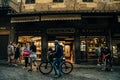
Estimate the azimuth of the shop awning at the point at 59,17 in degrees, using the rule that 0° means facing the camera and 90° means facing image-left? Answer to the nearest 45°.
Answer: approximately 0°

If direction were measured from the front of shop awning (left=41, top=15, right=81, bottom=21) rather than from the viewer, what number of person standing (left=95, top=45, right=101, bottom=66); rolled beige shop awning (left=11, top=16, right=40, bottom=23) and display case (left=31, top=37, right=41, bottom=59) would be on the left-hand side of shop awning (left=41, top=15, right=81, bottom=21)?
1

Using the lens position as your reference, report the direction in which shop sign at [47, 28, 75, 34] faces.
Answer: facing the viewer

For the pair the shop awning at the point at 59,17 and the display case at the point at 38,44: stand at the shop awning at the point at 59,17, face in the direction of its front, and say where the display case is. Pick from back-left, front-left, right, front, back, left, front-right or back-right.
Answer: back-right

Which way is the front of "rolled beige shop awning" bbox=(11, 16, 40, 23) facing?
toward the camera

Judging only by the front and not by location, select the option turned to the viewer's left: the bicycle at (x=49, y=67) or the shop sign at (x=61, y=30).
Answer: the bicycle

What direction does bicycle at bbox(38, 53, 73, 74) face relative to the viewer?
to the viewer's left

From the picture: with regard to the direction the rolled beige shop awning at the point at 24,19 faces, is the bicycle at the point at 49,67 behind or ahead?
ahead

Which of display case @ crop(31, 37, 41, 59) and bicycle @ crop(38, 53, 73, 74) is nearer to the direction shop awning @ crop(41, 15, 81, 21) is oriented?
the bicycle

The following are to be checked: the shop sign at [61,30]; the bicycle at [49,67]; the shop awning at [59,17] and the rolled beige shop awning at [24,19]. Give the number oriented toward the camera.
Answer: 3

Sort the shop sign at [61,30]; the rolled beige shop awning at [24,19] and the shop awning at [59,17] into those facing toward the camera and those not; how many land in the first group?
3
